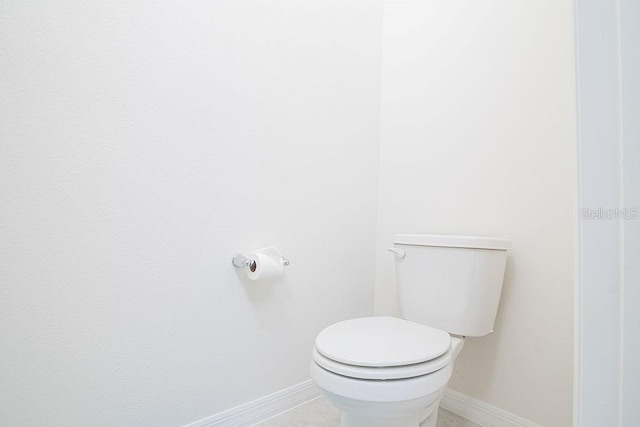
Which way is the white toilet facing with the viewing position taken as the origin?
facing the viewer and to the left of the viewer

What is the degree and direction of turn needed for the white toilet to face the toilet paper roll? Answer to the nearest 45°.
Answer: approximately 45° to its right

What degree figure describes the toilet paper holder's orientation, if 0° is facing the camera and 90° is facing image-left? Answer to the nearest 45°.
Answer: approximately 315°

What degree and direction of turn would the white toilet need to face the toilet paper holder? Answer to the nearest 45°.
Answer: approximately 45° to its right

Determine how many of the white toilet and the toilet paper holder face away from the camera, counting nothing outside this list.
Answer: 0
